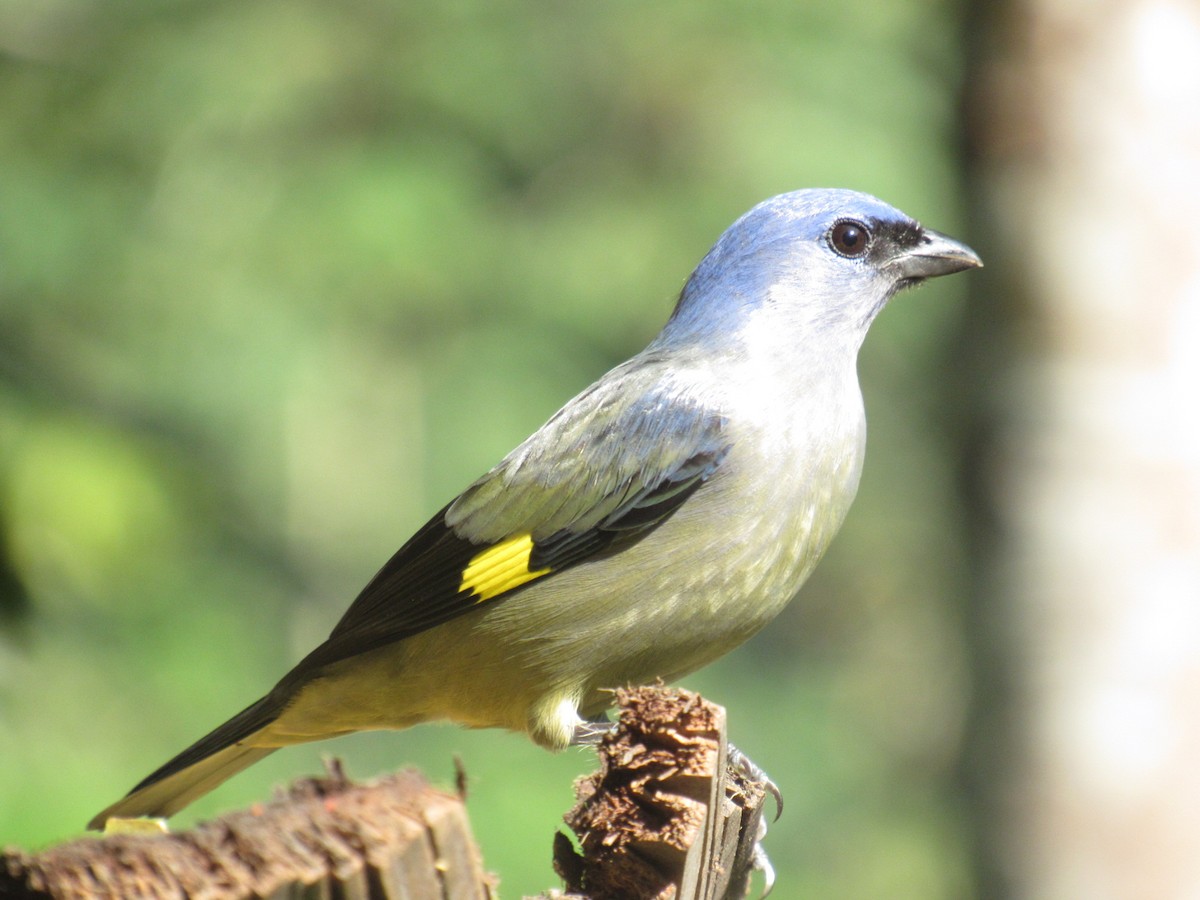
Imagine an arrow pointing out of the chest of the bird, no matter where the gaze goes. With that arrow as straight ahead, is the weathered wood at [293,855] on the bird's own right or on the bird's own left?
on the bird's own right

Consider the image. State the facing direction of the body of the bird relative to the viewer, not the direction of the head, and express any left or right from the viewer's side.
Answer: facing to the right of the viewer
